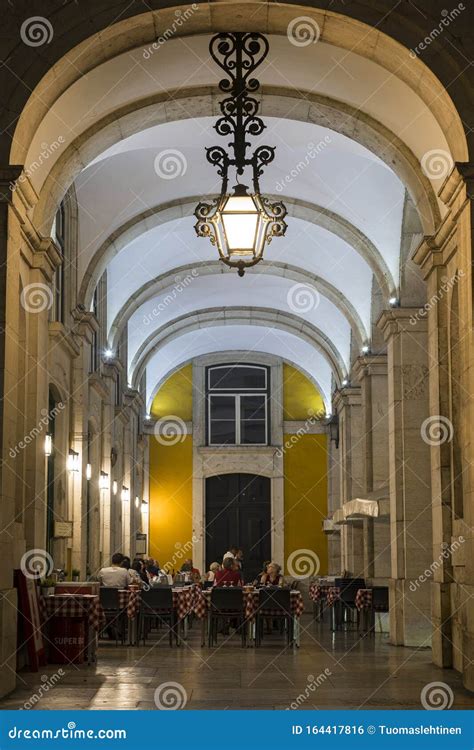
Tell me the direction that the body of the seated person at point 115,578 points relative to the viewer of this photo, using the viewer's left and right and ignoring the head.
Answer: facing away from the viewer

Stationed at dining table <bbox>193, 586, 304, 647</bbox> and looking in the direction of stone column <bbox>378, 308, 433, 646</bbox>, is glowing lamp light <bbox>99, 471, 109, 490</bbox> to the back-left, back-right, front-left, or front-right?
back-left

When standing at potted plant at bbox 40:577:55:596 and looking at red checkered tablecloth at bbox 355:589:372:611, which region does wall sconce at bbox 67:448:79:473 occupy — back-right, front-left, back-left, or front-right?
front-left

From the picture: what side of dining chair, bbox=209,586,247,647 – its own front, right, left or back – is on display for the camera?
back

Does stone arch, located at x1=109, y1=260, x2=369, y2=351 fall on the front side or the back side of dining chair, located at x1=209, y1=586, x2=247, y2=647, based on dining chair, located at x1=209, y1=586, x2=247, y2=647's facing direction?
on the front side

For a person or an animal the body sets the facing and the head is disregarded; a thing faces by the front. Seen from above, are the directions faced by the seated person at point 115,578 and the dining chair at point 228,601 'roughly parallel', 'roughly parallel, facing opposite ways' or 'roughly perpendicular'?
roughly parallel

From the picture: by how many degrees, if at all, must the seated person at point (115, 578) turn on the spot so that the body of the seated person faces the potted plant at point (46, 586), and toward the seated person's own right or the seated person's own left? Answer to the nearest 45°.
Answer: approximately 180°

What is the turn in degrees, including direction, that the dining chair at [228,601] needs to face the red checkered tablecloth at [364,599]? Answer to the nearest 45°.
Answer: approximately 45° to its right

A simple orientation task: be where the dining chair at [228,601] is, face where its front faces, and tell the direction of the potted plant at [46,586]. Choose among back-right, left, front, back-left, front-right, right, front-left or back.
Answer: back-left

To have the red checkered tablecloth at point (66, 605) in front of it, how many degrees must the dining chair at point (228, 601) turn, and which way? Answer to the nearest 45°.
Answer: approximately 135° to its left
